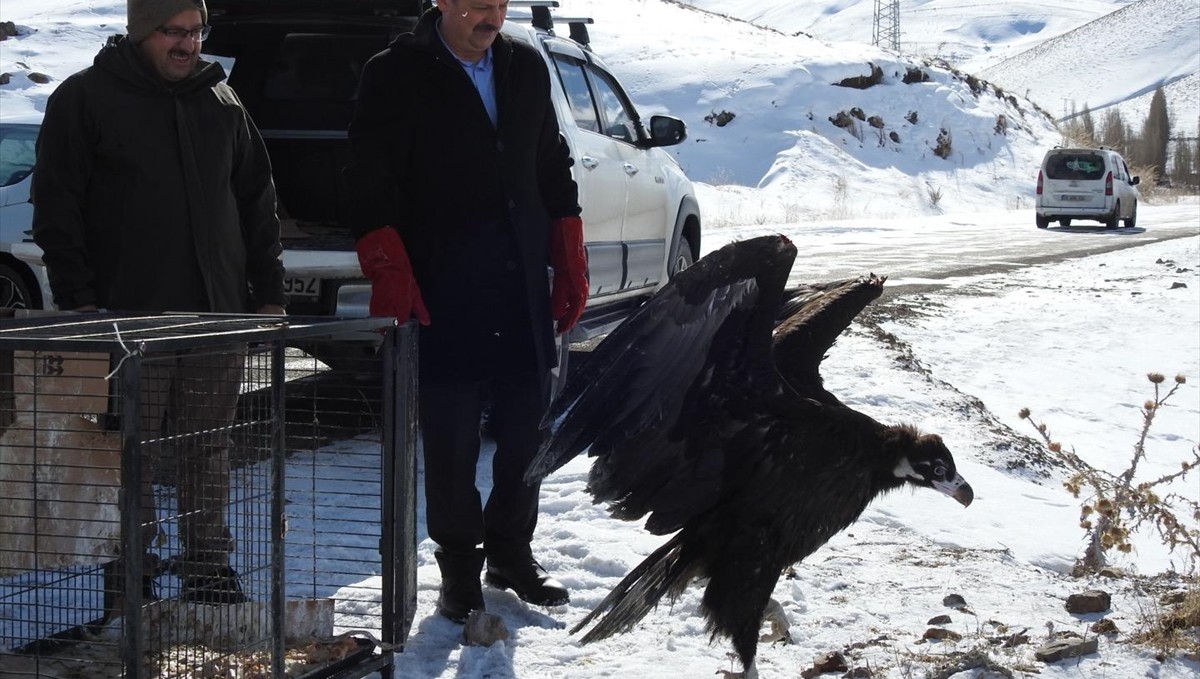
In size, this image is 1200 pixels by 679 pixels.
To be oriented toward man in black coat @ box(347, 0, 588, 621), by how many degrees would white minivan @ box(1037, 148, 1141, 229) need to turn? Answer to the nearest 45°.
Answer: approximately 180°

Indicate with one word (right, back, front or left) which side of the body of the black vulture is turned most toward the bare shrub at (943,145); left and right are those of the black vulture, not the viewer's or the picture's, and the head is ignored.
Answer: left

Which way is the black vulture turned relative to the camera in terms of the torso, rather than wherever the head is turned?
to the viewer's right

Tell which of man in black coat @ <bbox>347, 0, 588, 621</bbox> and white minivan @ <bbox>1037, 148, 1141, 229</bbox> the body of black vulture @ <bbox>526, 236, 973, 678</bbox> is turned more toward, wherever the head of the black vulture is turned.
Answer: the white minivan

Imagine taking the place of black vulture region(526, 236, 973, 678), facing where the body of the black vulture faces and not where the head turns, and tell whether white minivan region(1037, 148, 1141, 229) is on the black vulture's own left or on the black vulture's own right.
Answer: on the black vulture's own left

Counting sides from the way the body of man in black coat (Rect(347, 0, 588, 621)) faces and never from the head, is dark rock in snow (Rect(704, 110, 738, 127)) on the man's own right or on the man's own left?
on the man's own left

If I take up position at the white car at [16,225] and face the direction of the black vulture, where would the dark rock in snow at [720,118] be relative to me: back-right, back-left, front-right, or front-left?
back-left

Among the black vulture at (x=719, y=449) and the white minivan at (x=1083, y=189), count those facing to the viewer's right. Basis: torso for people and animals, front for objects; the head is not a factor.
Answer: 1

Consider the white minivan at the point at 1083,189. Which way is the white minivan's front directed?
away from the camera

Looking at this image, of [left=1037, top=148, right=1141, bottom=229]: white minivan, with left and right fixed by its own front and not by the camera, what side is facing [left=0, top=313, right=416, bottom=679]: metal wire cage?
back

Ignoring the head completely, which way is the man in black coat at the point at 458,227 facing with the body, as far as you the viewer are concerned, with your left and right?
facing the viewer and to the right of the viewer

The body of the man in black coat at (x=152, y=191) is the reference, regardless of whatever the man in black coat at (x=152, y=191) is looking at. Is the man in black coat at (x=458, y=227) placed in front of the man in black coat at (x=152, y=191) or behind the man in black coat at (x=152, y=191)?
in front

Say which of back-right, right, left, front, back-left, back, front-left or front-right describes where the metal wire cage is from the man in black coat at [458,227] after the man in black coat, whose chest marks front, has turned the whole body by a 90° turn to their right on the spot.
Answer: front

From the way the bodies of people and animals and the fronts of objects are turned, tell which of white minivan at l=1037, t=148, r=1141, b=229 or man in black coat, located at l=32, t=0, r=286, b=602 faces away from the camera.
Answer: the white minivan
